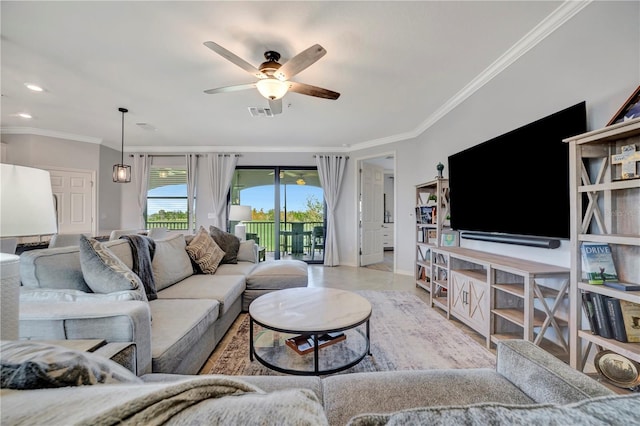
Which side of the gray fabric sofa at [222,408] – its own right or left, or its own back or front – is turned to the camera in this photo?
back

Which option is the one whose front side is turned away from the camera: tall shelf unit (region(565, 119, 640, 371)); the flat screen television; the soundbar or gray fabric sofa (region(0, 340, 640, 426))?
the gray fabric sofa

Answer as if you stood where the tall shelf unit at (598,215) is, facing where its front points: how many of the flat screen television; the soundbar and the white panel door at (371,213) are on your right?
3

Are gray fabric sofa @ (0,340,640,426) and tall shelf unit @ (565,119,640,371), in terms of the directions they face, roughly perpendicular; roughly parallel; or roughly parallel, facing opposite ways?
roughly perpendicular

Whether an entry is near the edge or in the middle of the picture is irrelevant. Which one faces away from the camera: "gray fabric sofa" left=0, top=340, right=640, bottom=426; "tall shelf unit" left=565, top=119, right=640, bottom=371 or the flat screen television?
the gray fabric sofa

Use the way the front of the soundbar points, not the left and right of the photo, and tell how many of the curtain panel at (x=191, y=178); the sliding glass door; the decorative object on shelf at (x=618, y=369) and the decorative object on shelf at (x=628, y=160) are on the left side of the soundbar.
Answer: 2

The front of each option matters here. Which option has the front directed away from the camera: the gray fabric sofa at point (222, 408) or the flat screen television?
the gray fabric sofa

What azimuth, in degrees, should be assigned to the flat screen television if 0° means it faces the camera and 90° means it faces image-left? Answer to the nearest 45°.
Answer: approximately 45°

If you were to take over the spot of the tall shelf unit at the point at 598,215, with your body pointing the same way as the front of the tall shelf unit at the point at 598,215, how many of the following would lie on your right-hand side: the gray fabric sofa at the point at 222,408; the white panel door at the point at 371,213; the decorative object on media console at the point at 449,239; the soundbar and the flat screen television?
4

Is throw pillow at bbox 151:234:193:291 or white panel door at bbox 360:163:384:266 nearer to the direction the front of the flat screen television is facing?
the throw pillow

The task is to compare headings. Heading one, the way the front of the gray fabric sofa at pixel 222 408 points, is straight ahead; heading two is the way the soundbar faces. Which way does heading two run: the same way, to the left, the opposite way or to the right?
to the left

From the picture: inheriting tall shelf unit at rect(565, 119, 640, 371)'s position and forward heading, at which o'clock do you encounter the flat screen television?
The flat screen television is roughly at 3 o'clock from the tall shelf unit.
